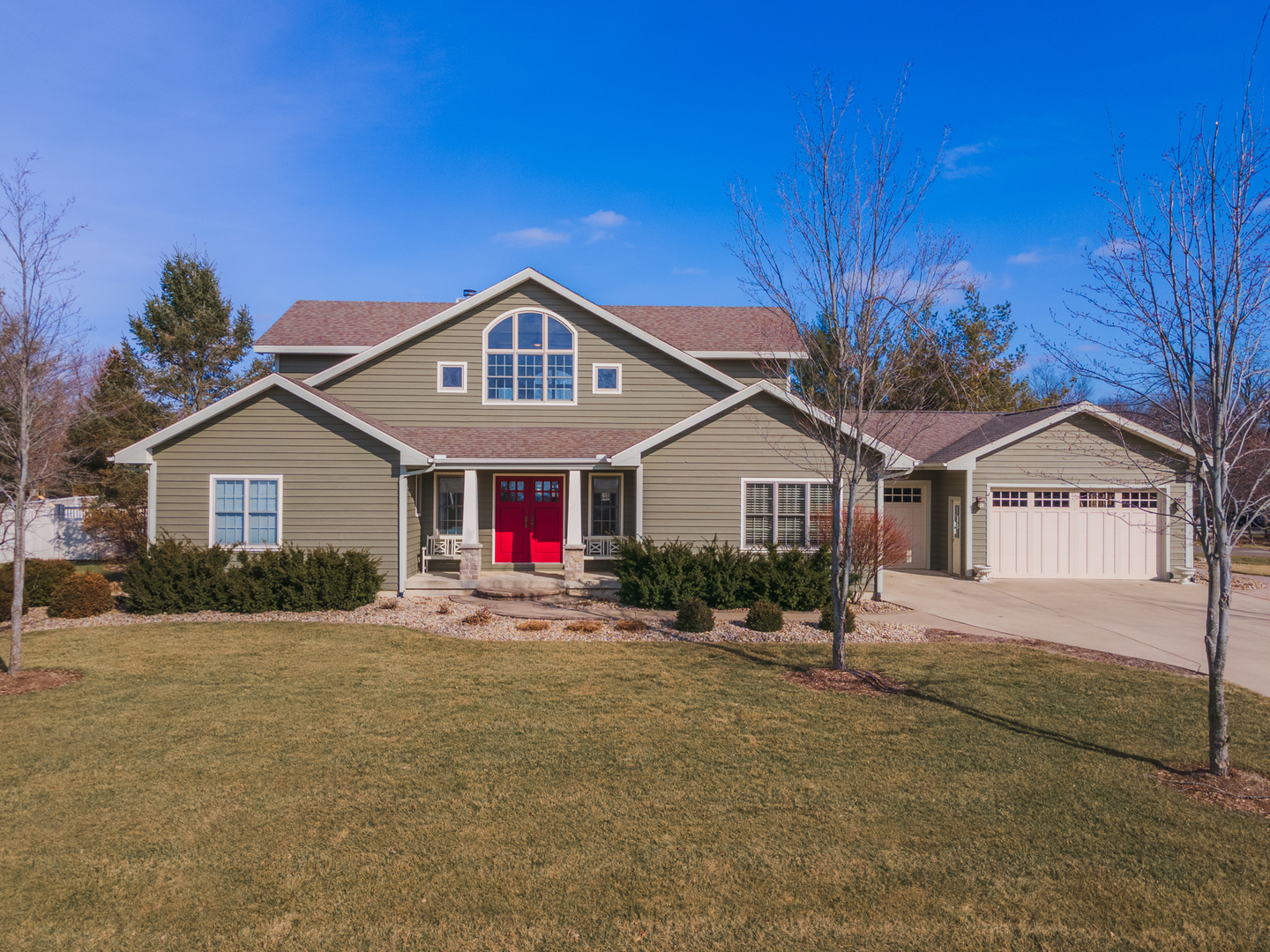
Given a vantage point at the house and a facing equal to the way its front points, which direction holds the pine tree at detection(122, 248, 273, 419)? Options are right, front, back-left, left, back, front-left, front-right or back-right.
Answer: back-right

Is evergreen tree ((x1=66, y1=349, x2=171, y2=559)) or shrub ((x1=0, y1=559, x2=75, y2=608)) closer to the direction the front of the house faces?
the shrub

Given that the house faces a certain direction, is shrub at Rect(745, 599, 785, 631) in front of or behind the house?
in front

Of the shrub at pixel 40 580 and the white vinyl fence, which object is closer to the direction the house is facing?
the shrub

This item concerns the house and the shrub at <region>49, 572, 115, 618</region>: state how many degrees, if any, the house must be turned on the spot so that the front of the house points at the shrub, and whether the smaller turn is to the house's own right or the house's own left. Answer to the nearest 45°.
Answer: approximately 45° to the house's own right

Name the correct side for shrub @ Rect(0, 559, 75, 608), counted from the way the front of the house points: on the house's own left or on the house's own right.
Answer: on the house's own right

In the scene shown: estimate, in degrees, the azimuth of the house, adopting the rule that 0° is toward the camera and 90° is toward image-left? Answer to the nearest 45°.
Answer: approximately 0°
